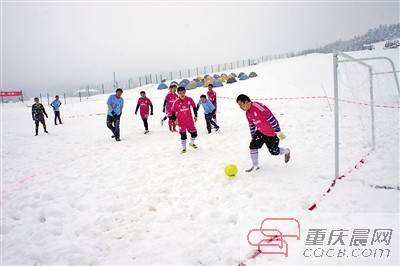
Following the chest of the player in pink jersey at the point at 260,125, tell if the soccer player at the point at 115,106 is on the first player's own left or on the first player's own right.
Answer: on the first player's own right

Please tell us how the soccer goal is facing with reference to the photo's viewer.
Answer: facing to the left of the viewer

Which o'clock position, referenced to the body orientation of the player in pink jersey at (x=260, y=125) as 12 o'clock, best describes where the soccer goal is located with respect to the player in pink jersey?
The soccer goal is roughly at 6 o'clock from the player in pink jersey.

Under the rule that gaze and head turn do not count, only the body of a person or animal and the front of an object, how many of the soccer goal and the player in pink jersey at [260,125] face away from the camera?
0

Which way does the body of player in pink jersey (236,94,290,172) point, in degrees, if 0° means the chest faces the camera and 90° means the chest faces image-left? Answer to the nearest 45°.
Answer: approximately 45°

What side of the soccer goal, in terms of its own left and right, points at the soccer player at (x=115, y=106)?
front
